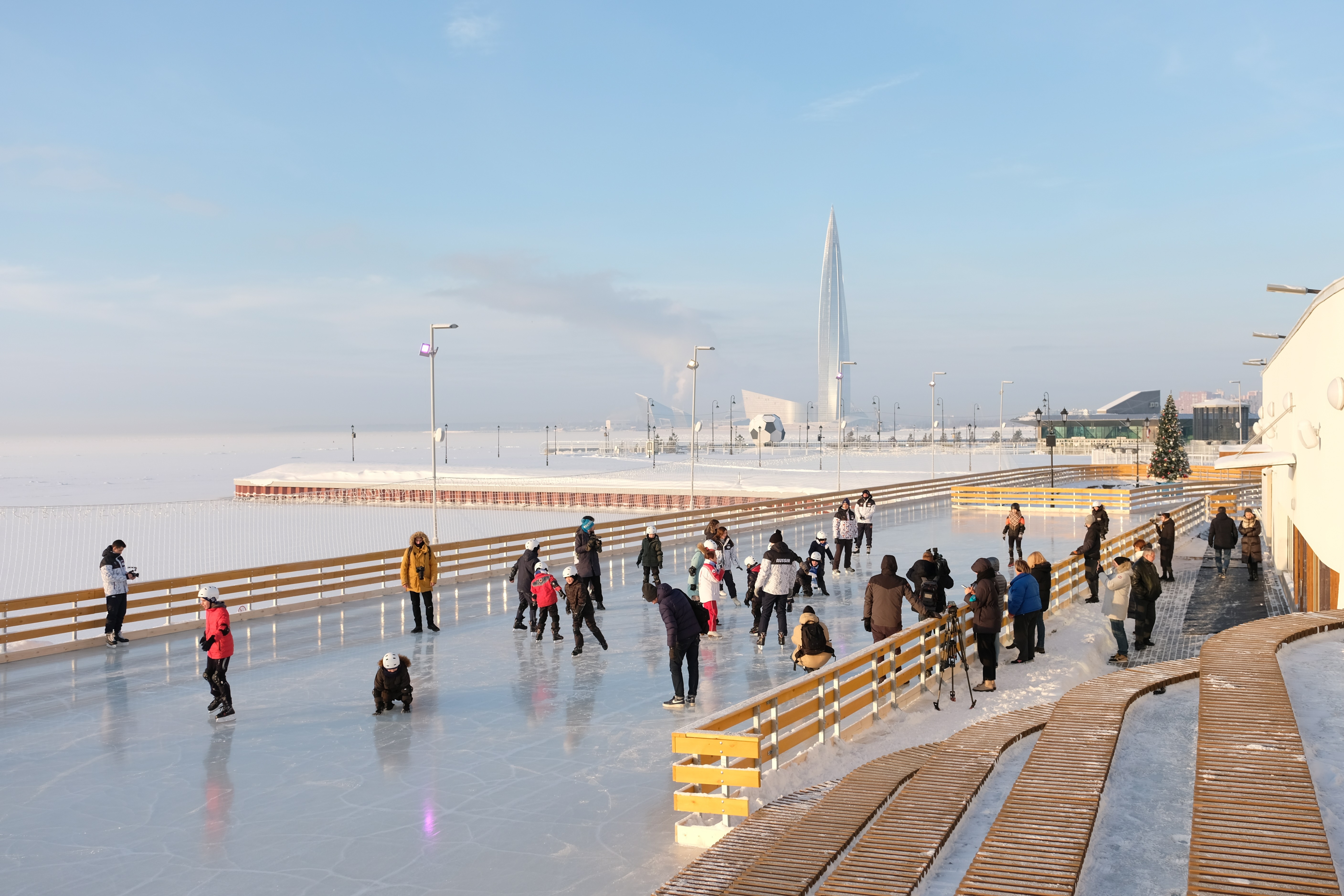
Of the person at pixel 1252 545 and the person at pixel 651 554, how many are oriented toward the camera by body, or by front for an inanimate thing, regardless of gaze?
2

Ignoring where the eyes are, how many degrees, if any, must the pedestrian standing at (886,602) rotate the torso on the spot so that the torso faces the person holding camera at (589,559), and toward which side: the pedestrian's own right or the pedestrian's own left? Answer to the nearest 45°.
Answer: approximately 45° to the pedestrian's own left

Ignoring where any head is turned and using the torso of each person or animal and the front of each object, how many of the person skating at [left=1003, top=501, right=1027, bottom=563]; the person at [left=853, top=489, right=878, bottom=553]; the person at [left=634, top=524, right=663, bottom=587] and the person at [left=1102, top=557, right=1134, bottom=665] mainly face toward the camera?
3

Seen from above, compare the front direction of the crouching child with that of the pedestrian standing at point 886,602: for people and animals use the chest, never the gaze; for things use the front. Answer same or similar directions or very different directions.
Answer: very different directions

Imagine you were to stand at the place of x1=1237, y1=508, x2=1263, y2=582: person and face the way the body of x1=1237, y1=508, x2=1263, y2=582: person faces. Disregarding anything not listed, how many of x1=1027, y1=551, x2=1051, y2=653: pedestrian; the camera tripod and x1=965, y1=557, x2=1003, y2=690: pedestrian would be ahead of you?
3

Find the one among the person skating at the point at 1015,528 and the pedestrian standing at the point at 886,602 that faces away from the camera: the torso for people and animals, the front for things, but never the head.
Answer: the pedestrian standing
